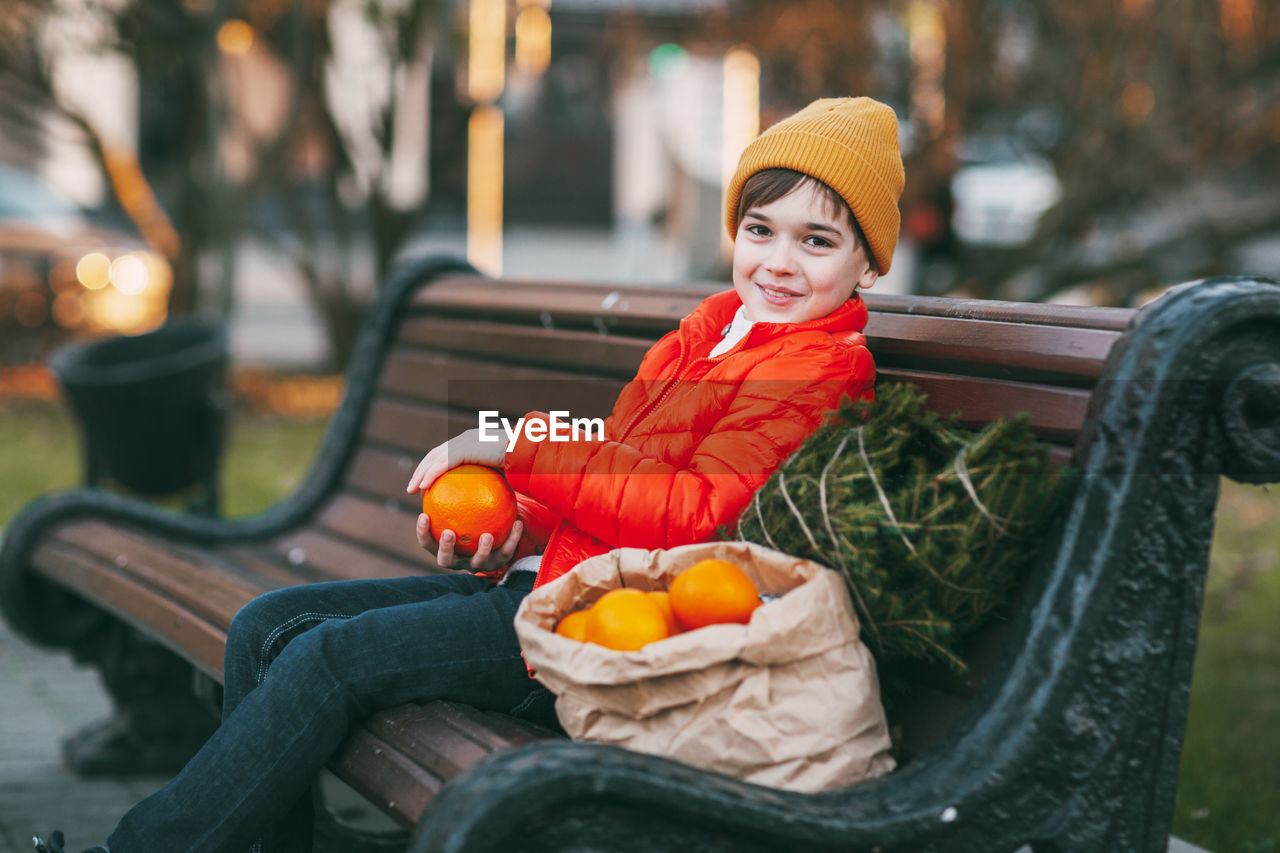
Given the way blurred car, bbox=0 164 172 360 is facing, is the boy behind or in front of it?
in front

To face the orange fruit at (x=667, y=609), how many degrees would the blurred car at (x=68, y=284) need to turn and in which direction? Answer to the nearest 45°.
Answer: approximately 45° to its right

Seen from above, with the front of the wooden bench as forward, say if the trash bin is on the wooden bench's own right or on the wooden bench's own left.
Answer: on the wooden bench's own right

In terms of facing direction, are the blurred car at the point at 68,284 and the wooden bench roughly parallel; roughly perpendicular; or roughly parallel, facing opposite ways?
roughly perpendicular

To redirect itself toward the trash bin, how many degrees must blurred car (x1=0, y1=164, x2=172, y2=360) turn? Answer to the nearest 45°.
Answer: approximately 45° to its right

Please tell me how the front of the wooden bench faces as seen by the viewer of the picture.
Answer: facing the viewer and to the left of the viewer

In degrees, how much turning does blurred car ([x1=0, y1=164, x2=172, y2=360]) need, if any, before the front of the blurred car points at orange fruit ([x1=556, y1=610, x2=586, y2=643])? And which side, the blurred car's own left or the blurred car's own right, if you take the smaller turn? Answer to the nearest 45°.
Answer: approximately 45° to the blurred car's own right

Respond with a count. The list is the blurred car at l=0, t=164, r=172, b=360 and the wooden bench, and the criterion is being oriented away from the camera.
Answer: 0
